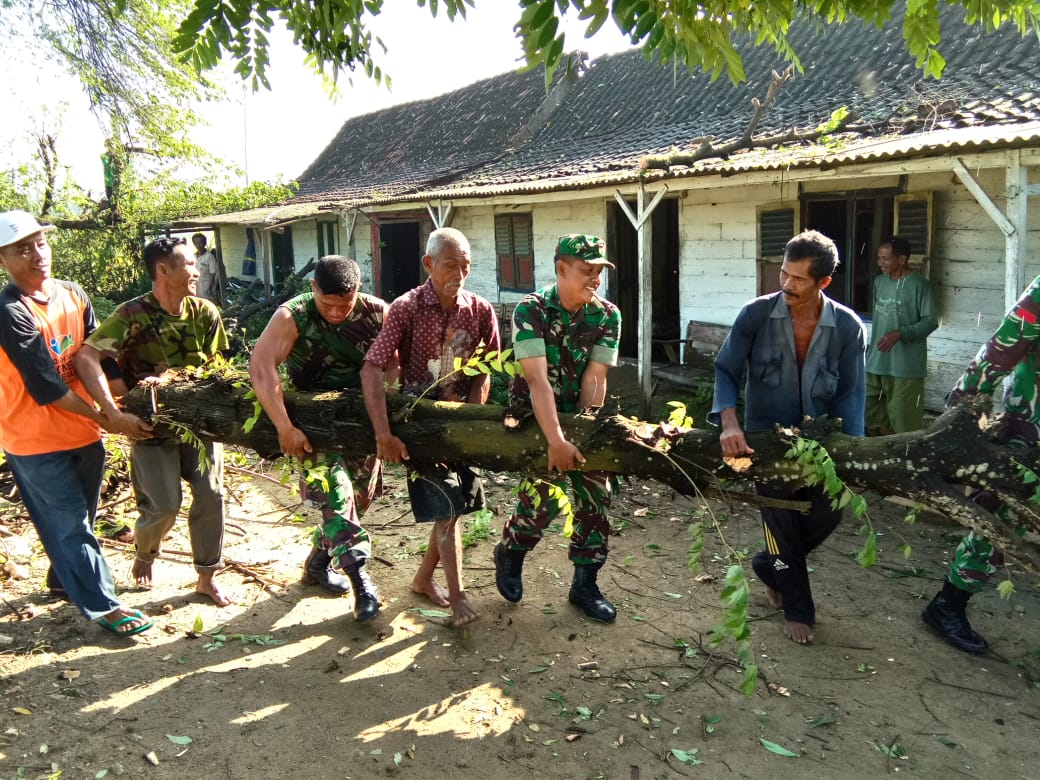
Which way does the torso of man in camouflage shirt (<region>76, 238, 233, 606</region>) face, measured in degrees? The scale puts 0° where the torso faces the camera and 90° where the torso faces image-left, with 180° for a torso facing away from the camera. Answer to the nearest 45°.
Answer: approximately 315°

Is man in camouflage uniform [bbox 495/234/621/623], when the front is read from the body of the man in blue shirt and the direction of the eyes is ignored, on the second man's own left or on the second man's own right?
on the second man's own right

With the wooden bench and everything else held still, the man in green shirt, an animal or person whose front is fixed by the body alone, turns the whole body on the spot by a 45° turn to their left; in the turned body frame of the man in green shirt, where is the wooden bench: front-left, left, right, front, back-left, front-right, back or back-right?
back-right

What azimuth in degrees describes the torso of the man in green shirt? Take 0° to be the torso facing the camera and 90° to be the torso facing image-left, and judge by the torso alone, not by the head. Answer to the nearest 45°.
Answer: approximately 45°

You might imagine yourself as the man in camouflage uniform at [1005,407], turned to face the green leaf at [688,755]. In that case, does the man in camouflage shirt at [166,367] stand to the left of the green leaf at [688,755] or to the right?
right

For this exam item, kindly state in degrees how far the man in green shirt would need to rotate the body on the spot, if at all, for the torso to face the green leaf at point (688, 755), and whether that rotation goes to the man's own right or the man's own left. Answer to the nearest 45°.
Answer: approximately 45° to the man's own left

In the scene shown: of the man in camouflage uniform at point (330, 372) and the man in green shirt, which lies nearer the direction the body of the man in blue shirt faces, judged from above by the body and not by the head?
the man in camouflage uniform
